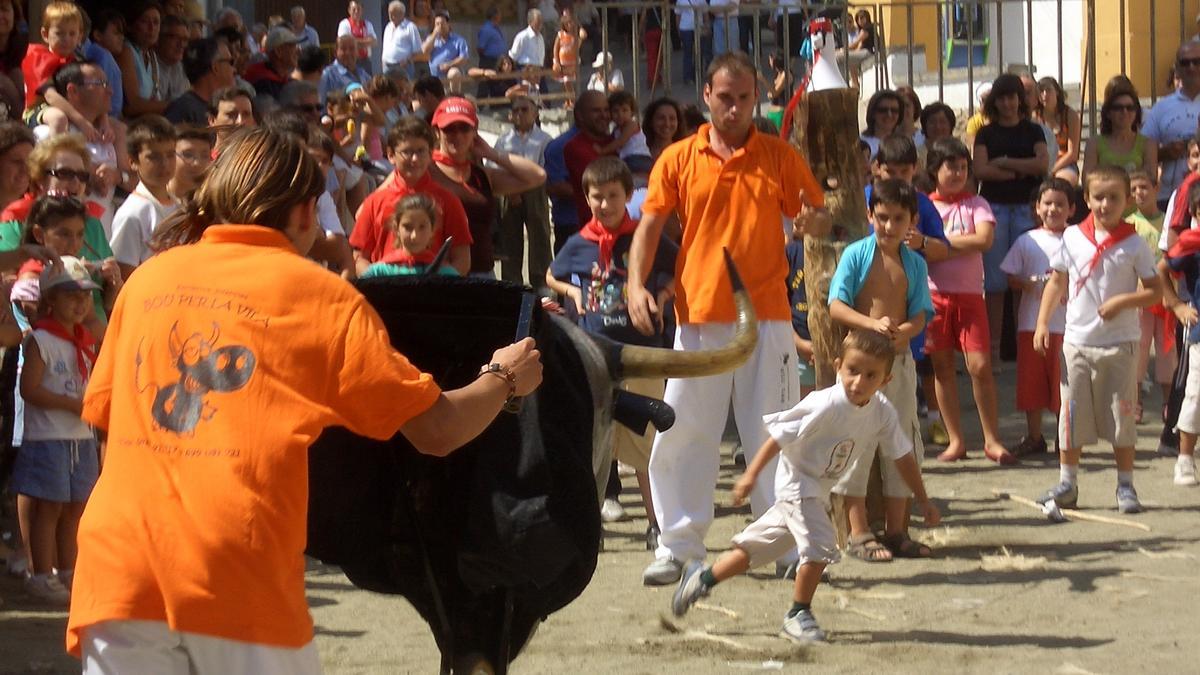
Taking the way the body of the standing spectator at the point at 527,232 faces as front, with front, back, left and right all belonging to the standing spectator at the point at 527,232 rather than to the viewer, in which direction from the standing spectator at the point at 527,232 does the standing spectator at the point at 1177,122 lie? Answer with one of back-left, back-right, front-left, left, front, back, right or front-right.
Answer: left

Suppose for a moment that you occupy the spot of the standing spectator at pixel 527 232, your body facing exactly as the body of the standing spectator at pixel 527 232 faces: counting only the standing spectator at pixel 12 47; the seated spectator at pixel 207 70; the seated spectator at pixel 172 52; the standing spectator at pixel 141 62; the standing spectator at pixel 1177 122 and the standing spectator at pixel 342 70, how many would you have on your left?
1

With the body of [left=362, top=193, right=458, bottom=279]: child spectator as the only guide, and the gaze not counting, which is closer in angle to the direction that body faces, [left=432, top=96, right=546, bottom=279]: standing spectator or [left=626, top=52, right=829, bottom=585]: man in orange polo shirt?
the man in orange polo shirt

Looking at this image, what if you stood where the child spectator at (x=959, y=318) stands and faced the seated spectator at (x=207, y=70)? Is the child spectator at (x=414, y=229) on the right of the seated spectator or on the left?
left

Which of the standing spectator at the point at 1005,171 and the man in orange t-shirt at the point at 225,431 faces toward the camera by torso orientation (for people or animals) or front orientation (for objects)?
the standing spectator

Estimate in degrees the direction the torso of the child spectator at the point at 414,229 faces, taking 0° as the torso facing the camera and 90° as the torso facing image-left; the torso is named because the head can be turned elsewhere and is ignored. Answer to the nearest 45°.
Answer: approximately 0°

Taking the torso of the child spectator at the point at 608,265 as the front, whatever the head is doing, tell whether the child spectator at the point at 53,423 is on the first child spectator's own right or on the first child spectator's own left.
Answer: on the first child spectator's own right

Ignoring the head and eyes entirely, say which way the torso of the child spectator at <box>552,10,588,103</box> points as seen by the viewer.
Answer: toward the camera

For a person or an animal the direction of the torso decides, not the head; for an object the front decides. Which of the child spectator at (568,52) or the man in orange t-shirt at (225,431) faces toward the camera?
the child spectator

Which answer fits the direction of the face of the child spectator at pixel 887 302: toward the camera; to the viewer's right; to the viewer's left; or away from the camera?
toward the camera

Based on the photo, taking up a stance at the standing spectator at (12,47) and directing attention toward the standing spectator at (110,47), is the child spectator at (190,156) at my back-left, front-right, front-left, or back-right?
front-right

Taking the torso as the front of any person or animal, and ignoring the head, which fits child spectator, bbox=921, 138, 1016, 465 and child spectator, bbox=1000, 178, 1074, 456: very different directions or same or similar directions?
same or similar directions

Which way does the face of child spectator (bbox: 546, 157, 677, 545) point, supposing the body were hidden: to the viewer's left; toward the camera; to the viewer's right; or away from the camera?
toward the camera

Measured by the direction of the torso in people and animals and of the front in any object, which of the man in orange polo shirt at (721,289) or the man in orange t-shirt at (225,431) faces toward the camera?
the man in orange polo shirt

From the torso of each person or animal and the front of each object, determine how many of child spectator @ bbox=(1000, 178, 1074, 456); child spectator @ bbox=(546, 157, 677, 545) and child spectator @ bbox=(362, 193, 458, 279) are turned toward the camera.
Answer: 3

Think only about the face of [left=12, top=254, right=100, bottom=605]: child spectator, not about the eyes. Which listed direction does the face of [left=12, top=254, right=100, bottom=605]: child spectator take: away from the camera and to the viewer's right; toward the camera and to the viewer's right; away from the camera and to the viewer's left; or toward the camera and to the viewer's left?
toward the camera and to the viewer's right

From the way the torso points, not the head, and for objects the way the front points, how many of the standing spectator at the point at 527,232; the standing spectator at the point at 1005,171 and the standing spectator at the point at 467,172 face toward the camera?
3

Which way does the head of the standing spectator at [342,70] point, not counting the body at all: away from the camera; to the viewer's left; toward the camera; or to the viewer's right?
toward the camera

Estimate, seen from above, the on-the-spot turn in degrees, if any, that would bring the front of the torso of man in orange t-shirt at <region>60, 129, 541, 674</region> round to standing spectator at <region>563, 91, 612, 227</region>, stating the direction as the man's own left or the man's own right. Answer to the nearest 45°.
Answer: approximately 45° to the man's own left
